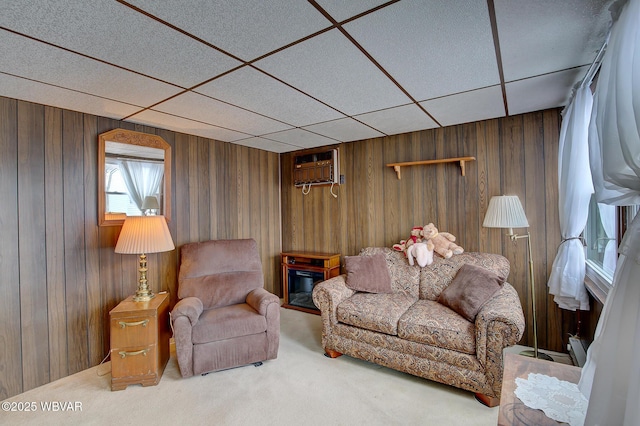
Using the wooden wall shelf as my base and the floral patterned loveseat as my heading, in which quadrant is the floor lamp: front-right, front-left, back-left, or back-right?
front-left

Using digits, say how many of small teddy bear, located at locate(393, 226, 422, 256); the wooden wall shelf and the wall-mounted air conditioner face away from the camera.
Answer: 0

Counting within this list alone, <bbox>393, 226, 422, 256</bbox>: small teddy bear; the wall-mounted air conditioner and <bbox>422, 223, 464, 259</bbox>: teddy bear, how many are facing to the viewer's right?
0

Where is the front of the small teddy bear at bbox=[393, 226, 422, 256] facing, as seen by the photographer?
facing the viewer and to the left of the viewer

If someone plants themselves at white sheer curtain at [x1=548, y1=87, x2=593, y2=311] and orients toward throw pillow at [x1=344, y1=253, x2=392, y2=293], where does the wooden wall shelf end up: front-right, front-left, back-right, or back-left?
front-right

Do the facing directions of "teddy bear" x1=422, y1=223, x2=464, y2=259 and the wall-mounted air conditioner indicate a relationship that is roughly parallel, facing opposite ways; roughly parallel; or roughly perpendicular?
roughly parallel

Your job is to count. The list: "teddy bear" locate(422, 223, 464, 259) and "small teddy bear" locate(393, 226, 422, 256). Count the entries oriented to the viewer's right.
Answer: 0

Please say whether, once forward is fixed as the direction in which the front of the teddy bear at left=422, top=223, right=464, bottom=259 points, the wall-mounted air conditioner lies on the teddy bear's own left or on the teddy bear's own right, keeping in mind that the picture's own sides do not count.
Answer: on the teddy bear's own right

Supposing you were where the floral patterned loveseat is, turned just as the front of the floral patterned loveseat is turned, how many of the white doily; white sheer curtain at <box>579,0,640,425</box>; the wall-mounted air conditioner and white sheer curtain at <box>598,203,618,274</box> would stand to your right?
1

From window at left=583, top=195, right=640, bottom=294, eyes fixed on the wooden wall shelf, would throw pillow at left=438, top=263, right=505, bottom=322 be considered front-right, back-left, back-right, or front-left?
front-left

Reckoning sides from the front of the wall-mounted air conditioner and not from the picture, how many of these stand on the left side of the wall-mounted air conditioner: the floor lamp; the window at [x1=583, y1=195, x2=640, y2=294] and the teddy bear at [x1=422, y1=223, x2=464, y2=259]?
3

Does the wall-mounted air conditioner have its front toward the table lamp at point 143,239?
yes
